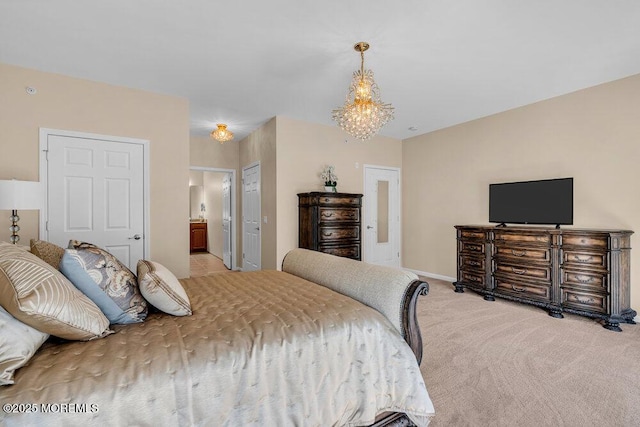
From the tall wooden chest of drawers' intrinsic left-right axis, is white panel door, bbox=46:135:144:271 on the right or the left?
on its right

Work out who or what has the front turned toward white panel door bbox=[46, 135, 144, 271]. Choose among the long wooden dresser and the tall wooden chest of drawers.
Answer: the long wooden dresser

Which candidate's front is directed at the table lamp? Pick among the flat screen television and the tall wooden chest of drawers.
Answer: the flat screen television

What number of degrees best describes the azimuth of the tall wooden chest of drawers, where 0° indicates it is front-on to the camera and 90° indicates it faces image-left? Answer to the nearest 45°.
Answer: approximately 315°

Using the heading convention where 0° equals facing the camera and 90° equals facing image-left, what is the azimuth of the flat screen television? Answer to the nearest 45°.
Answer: approximately 45°

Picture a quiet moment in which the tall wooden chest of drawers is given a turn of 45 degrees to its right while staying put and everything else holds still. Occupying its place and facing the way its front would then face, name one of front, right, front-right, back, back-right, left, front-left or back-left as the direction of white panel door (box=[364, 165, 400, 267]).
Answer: back-left

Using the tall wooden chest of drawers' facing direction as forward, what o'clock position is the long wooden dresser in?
The long wooden dresser is roughly at 11 o'clock from the tall wooden chest of drawers.

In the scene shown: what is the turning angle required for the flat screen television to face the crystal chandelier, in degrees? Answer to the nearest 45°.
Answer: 0° — it already faces it

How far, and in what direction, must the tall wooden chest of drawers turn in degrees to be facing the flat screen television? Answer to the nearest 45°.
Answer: approximately 45° to its left
